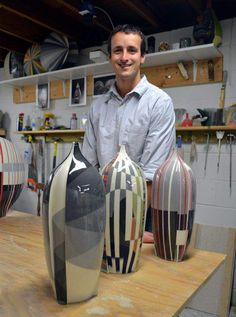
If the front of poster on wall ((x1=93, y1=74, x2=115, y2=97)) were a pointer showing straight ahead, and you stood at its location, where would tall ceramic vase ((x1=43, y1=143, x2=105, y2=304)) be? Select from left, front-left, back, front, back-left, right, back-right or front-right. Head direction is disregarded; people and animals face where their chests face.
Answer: front-left

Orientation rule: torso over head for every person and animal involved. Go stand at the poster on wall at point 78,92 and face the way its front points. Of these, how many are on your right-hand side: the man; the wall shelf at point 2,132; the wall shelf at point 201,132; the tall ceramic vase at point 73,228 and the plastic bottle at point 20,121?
2

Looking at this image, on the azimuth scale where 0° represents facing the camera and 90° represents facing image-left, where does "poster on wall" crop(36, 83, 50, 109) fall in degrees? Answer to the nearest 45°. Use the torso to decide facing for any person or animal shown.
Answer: approximately 45°

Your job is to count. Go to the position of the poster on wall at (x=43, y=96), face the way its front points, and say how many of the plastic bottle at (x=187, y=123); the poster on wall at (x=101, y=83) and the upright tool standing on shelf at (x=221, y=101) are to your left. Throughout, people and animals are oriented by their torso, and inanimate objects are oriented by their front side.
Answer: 3

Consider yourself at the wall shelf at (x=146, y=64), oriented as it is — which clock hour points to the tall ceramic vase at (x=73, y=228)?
The tall ceramic vase is roughly at 11 o'clock from the wall shelf.

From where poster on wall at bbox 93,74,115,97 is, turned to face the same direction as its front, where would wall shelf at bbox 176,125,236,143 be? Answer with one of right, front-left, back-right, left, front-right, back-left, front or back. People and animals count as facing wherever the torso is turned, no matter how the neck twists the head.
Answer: left

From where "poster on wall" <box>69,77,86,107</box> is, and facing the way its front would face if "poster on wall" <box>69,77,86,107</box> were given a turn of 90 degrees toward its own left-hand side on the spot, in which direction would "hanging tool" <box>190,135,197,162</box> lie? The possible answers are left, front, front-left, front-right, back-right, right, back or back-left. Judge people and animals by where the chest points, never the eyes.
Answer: front
